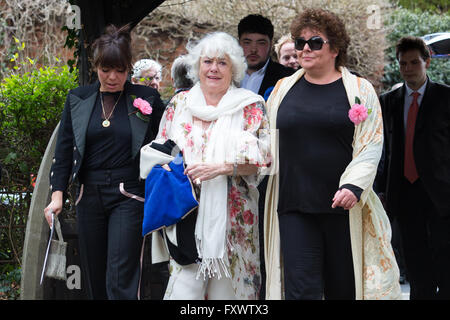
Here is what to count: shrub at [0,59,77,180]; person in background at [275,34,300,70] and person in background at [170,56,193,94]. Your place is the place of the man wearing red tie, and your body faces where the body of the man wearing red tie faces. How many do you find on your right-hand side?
3

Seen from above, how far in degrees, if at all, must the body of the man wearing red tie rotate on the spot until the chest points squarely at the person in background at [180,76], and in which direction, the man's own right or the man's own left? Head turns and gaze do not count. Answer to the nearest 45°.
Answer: approximately 90° to the man's own right

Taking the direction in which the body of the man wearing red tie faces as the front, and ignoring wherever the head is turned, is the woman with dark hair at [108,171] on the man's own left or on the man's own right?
on the man's own right

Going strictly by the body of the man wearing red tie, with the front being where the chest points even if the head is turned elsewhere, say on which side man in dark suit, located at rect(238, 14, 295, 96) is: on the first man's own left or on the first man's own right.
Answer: on the first man's own right

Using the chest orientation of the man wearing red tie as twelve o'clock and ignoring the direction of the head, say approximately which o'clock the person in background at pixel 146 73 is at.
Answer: The person in background is roughly at 3 o'clock from the man wearing red tie.

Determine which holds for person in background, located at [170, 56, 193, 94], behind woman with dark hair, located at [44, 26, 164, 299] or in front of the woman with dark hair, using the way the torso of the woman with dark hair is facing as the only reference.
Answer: behind

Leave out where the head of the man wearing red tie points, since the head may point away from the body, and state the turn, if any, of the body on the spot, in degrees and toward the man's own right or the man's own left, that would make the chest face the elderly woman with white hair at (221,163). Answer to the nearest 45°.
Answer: approximately 45° to the man's own right

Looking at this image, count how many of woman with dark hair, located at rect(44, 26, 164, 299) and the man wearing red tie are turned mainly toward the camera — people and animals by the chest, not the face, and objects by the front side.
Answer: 2

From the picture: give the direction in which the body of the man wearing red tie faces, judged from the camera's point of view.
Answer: toward the camera
